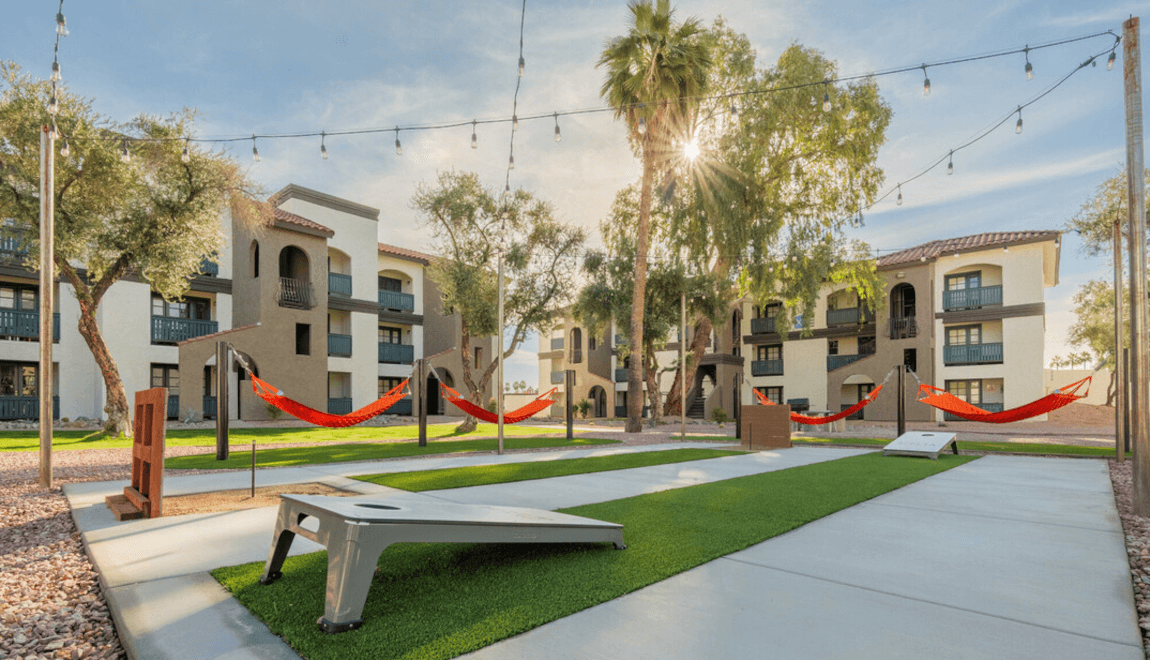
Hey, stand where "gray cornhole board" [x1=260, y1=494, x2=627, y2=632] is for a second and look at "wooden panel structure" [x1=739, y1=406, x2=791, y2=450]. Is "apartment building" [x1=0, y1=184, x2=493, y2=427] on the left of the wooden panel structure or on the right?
left

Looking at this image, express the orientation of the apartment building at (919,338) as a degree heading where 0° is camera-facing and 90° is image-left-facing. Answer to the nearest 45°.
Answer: approximately 45°

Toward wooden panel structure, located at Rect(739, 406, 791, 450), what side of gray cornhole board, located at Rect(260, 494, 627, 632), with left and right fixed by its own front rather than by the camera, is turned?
front

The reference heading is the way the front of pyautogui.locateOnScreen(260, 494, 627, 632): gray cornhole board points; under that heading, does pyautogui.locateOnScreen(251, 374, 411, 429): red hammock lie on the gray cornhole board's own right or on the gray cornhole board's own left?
on the gray cornhole board's own left

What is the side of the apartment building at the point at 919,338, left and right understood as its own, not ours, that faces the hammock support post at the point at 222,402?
front

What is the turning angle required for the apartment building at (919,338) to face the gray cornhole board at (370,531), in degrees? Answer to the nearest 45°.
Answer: approximately 45° to its left

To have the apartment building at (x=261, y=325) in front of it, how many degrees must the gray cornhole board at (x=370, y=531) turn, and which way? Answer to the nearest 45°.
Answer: approximately 45° to its left

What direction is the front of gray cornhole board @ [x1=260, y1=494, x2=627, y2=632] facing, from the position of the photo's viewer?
facing away from the viewer and to the right of the viewer

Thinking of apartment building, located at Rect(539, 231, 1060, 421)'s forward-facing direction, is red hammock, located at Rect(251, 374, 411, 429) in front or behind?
in front

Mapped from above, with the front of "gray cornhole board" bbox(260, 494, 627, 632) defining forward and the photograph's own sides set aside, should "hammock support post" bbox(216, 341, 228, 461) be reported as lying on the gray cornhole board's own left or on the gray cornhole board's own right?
on the gray cornhole board's own left

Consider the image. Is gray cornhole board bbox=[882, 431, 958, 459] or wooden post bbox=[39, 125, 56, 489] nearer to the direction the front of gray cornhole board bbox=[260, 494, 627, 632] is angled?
the gray cornhole board
